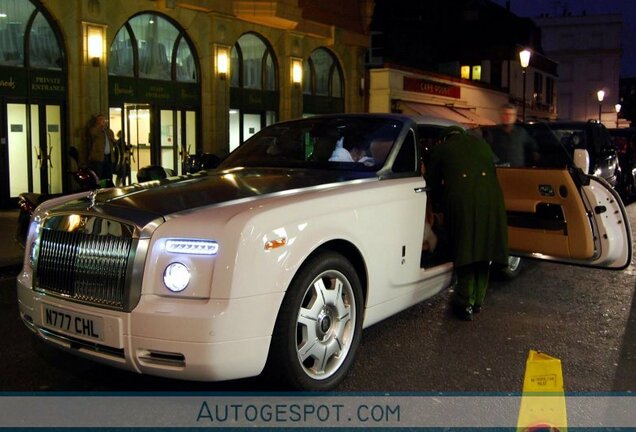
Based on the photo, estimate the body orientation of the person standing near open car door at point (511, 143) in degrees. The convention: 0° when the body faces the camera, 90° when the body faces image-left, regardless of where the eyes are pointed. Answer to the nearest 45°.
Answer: approximately 0°

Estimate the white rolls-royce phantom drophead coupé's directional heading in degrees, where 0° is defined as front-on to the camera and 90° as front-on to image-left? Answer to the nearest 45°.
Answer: approximately 45°

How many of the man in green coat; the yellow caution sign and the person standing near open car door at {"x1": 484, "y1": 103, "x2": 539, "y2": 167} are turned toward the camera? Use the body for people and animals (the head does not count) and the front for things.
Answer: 2

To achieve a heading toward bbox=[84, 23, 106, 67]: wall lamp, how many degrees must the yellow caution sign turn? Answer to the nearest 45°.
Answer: approximately 135° to its right

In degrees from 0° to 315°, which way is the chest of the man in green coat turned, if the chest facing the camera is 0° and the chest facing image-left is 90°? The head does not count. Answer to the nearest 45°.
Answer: approximately 135°

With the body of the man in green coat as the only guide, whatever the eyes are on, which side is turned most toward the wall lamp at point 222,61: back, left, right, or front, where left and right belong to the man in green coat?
front

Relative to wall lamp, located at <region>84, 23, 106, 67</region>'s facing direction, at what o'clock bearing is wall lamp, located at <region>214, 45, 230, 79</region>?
wall lamp, located at <region>214, 45, 230, 79</region> is roughly at 9 o'clock from wall lamp, located at <region>84, 23, 106, 67</region>.

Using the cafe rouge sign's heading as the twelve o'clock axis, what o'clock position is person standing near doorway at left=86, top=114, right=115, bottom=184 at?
The person standing near doorway is roughly at 2 o'clock from the cafe rouge sign.

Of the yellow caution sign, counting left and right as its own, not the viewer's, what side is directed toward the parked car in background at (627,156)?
back

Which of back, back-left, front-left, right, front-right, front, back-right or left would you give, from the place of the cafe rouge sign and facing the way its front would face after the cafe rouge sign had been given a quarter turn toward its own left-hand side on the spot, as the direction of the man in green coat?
back-right

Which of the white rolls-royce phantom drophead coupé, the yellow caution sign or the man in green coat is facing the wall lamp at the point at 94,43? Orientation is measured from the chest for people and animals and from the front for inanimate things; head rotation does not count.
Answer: the man in green coat

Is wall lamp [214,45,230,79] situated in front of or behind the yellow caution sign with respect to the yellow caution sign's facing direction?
behind
